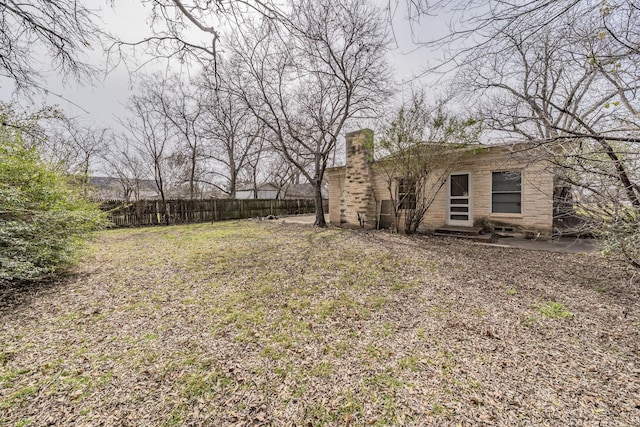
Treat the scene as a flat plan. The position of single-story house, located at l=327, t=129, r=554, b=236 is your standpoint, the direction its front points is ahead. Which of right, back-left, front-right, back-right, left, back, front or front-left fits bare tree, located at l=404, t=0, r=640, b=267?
front

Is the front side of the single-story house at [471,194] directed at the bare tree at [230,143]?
no

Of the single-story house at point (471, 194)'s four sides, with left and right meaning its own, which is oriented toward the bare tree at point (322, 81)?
right

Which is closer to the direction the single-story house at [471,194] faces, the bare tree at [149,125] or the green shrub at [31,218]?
the green shrub

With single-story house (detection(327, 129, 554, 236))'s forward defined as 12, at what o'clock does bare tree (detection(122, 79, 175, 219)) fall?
The bare tree is roughly at 3 o'clock from the single-story house.

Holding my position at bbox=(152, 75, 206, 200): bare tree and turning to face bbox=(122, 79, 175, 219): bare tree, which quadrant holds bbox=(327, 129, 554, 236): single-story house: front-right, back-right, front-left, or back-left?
back-left

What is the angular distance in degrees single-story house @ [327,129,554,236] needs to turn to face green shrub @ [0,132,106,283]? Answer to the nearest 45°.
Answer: approximately 45° to its right

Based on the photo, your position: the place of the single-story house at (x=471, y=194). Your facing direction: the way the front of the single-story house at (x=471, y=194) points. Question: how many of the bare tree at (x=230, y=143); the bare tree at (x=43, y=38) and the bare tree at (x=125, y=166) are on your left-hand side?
0

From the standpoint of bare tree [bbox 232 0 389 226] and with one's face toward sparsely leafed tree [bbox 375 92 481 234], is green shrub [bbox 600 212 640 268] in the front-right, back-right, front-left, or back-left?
front-right

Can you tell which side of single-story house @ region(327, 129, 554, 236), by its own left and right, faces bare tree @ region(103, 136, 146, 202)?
right

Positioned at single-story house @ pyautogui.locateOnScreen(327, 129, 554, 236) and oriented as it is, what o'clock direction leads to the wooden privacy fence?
The wooden privacy fence is roughly at 3 o'clock from the single-story house.

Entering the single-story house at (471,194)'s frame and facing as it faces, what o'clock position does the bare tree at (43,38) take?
The bare tree is roughly at 1 o'clock from the single-story house.

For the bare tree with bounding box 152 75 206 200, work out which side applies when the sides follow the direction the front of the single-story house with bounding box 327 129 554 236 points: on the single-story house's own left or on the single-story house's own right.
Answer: on the single-story house's own right

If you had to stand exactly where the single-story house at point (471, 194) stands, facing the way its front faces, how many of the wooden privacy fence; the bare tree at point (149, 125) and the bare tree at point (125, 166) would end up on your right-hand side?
3

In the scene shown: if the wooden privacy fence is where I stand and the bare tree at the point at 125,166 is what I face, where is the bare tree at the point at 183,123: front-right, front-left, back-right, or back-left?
front-right

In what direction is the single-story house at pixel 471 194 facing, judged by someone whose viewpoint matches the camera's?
facing the viewer
